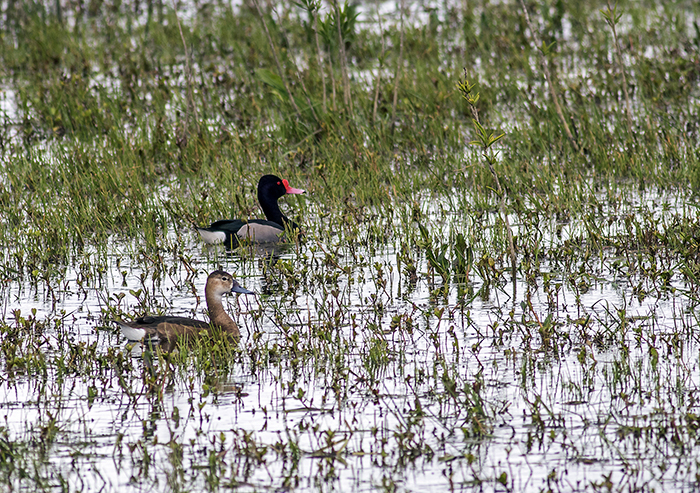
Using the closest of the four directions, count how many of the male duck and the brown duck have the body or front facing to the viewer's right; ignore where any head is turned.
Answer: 2

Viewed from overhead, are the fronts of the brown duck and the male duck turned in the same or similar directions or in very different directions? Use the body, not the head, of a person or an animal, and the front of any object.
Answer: same or similar directions

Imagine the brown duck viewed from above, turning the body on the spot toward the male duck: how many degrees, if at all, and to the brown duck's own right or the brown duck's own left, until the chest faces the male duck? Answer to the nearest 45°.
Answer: approximately 90° to the brown duck's own left

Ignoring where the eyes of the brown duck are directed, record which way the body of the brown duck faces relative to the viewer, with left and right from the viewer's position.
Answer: facing to the right of the viewer

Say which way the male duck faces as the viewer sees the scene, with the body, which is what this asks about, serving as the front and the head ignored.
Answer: to the viewer's right

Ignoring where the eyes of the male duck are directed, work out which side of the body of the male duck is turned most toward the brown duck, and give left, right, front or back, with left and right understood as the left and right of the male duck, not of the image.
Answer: right
